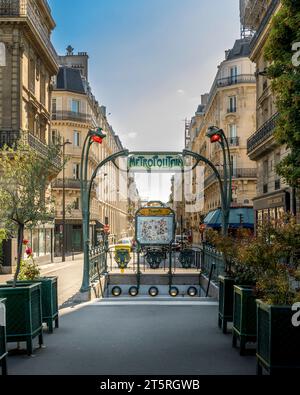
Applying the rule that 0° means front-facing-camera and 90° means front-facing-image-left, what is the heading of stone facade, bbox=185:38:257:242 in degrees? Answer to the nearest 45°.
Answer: approximately 45°

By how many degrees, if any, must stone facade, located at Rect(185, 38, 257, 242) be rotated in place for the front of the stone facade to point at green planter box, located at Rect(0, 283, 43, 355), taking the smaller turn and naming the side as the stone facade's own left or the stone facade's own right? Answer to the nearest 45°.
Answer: approximately 45° to the stone facade's own left

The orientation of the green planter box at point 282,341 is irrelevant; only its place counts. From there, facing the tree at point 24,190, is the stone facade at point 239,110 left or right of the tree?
right

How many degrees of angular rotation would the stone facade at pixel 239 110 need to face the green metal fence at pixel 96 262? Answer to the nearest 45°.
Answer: approximately 45° to its left
